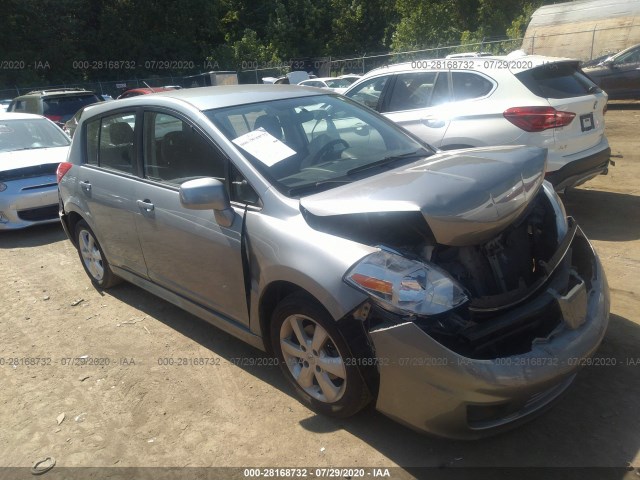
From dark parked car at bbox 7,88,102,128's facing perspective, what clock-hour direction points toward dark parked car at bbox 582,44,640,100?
dark parked car at bbox 582,44,640,100 is roughly at 5 o'clock from dark parked car at bbox 7,88,102,128.

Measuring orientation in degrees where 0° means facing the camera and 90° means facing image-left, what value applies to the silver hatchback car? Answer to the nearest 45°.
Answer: approximately 315°

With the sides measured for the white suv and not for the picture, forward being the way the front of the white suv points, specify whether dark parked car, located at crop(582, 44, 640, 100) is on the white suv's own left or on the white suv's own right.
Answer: on the white suv's own right

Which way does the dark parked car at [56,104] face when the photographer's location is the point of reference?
facing away from the viewer and to the left of the viewer

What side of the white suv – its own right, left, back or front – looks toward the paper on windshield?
left

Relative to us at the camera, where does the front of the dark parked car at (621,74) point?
facing to the left of the viewer

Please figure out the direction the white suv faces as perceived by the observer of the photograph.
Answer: facing away from the viewer and to the left of the viewer

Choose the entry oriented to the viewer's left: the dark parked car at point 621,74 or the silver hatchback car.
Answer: the dark parked car

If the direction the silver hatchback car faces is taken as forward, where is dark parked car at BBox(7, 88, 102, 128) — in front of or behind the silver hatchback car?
behind

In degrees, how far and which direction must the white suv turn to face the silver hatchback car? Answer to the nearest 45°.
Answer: approximately 135° to its left

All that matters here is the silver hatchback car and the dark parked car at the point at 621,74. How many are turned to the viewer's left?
1

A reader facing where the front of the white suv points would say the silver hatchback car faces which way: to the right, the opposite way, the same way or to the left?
the opposite way
